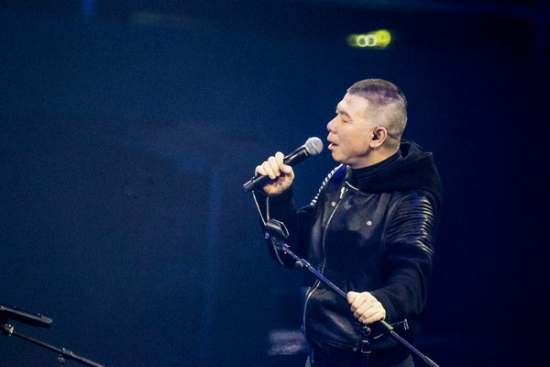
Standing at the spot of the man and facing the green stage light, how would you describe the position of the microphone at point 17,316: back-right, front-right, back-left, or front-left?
back-left

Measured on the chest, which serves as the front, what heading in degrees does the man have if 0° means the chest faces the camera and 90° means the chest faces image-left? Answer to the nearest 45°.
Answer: approximately 45°

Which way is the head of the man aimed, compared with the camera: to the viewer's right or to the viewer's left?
to the viewer's left

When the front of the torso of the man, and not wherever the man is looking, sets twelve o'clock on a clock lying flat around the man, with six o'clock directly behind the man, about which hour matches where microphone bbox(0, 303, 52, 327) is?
The microphone is roughly at 1 o'clock from the man.

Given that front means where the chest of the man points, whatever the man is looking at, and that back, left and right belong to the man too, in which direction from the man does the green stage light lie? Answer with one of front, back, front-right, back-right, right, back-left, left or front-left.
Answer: back-right

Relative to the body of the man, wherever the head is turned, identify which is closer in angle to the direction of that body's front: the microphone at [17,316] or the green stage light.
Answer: the microphone
